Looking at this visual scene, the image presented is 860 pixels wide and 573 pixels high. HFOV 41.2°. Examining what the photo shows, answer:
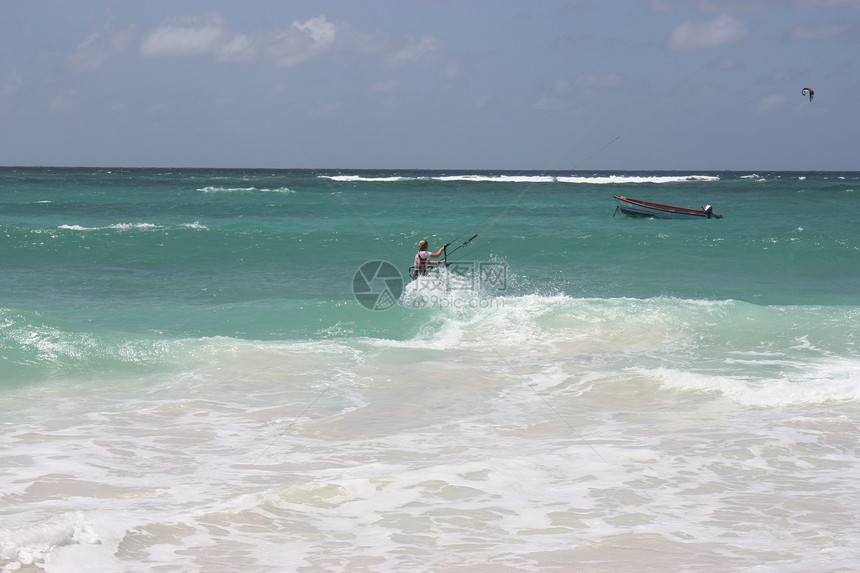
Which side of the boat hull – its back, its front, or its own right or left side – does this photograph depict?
left
